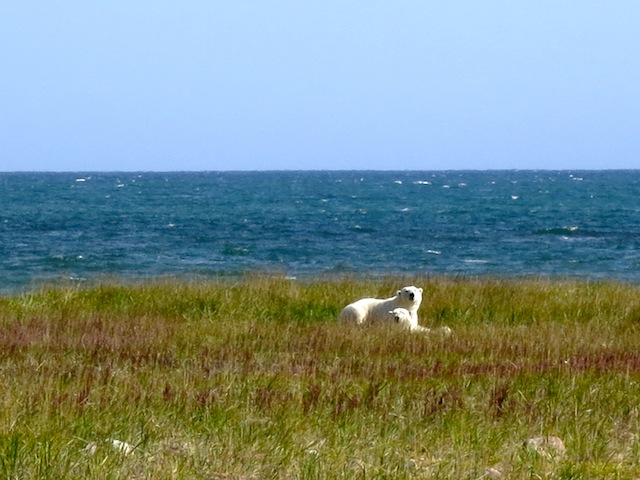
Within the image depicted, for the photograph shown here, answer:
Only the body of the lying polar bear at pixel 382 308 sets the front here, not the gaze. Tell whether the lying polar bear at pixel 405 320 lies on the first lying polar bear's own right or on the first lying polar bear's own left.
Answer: on the first lying polar bear's own right

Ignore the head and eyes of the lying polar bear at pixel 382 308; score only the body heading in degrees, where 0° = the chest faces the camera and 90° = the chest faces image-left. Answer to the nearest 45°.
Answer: approximately 270°

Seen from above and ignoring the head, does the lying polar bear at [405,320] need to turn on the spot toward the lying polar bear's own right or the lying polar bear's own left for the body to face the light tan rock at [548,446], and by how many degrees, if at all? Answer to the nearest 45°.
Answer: approximately 90° to the lying polar bear's own left

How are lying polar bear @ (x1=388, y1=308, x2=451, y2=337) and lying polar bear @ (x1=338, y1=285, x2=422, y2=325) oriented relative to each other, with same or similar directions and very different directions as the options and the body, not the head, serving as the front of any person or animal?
very different directions

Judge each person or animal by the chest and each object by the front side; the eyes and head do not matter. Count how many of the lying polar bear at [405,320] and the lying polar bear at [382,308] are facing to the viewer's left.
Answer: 1

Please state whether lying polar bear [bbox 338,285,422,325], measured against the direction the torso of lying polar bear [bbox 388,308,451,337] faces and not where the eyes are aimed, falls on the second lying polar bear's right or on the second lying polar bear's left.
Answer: on the second lying polar bear's right

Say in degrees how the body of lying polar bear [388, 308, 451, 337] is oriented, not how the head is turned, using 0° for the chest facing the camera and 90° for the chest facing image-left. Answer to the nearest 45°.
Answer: approximately 90°

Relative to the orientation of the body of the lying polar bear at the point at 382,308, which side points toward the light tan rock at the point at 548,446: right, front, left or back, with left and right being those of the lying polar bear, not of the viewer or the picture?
right
